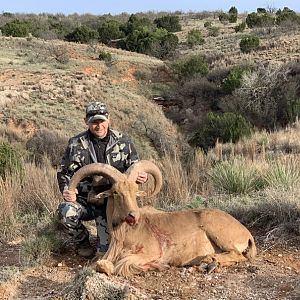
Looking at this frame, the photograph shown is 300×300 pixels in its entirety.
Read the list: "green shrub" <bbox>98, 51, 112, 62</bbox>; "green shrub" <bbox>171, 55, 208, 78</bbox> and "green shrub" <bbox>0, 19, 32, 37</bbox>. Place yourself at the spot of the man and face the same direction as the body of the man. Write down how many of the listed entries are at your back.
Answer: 3

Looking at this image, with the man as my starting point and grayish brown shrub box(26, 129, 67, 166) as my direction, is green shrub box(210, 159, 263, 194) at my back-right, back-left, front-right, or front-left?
front-right

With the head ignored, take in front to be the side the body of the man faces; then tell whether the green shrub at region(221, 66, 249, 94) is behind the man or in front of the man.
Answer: behind

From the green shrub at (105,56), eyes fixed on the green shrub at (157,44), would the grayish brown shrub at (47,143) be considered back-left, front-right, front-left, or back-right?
back-right

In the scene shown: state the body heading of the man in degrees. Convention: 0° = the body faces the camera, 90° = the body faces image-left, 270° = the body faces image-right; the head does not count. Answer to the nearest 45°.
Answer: approximately 0°

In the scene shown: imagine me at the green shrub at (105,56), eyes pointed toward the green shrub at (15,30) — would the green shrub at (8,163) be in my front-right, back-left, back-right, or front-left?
back-left

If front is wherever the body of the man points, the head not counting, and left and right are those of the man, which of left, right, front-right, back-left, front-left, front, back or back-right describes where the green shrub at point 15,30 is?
back

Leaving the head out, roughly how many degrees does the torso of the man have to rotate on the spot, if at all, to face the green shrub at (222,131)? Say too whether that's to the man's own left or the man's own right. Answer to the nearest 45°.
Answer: approximately 180°

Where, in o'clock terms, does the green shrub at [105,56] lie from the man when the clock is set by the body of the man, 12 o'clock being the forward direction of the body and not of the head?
The green shrub is roughly at 6 o'clock from the man.

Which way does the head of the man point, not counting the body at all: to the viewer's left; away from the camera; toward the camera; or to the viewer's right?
toward the camera

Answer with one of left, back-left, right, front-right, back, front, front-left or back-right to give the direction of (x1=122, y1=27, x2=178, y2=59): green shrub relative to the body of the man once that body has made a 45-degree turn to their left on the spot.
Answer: back-left

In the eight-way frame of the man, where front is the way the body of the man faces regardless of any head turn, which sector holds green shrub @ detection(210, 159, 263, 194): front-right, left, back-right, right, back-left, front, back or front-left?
back-left

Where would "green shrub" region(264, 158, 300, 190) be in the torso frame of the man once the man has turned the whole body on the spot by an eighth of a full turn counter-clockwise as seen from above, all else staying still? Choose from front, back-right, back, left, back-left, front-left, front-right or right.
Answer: left

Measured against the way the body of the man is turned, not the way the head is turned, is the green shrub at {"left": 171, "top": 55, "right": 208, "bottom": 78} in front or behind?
behind
